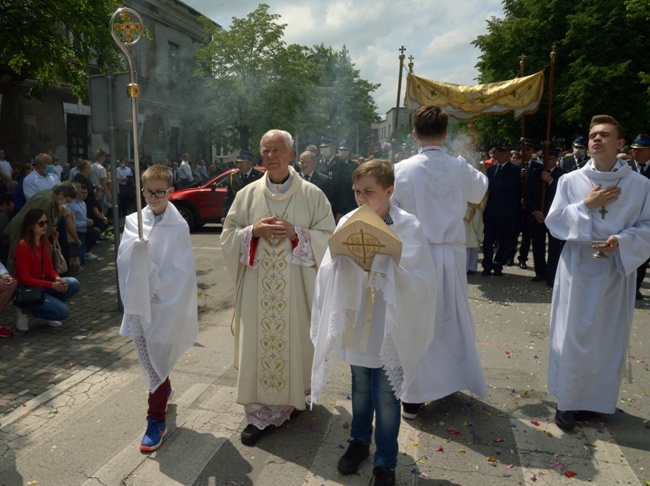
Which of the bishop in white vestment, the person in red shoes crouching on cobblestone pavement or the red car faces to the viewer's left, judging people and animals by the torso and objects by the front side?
the red car

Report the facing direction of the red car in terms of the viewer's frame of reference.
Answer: facing to the left of the viewer

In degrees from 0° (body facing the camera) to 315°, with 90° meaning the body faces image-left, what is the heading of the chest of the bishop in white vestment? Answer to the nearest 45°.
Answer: approximately 0°

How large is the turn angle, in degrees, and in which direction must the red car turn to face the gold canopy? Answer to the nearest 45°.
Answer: approximately 135° to its left

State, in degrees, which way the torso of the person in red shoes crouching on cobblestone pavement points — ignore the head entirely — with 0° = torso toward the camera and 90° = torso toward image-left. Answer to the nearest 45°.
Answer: approximately 270°

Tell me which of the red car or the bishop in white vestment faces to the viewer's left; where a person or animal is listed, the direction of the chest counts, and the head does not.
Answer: the red car

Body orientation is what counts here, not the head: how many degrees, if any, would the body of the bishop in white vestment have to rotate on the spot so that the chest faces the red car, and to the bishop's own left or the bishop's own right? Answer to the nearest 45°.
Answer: approximately 180°

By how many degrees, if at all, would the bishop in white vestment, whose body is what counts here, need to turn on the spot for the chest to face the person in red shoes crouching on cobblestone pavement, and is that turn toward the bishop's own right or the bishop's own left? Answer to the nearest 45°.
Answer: approximately 135° to the bishop's own right

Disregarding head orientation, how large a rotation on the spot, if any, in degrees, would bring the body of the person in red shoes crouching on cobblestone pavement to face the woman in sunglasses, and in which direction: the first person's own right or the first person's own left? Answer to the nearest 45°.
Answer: approximately 45° to the first person's own left

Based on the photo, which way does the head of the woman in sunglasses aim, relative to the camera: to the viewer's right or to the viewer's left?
to the viewer's right

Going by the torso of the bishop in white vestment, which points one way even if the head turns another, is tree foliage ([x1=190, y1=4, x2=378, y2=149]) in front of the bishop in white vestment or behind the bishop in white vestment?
behind

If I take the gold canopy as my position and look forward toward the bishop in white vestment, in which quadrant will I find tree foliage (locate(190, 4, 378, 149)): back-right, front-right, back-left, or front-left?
back-right
